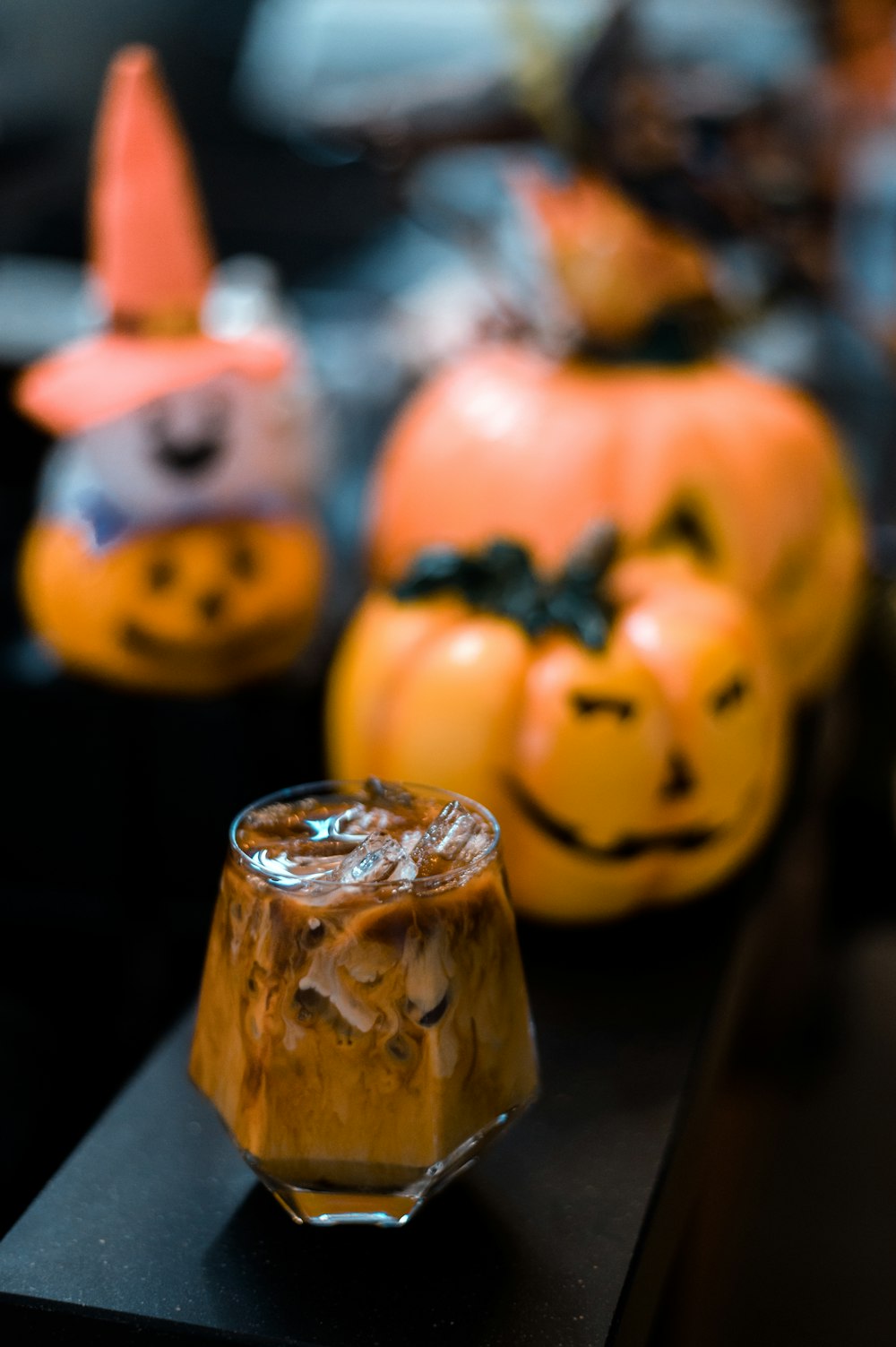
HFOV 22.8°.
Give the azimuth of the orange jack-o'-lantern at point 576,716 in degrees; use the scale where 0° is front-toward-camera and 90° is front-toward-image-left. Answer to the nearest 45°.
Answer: approximately 315°

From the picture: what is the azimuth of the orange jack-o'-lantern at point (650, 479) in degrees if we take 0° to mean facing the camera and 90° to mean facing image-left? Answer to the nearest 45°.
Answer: approximately 315°
